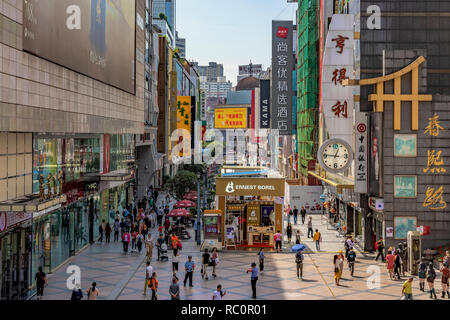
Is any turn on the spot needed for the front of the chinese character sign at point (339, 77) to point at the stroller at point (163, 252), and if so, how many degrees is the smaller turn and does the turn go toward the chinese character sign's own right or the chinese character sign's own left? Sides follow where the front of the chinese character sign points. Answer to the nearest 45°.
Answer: approximately 45° to the chinese character sign's own right

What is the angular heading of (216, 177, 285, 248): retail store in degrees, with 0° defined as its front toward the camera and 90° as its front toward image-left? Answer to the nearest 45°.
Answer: approximately 0°

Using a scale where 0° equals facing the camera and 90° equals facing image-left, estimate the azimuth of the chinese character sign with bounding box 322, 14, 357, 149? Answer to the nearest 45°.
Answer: approximately 0°

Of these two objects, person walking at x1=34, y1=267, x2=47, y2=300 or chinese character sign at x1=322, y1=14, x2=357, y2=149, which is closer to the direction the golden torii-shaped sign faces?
the person walking
